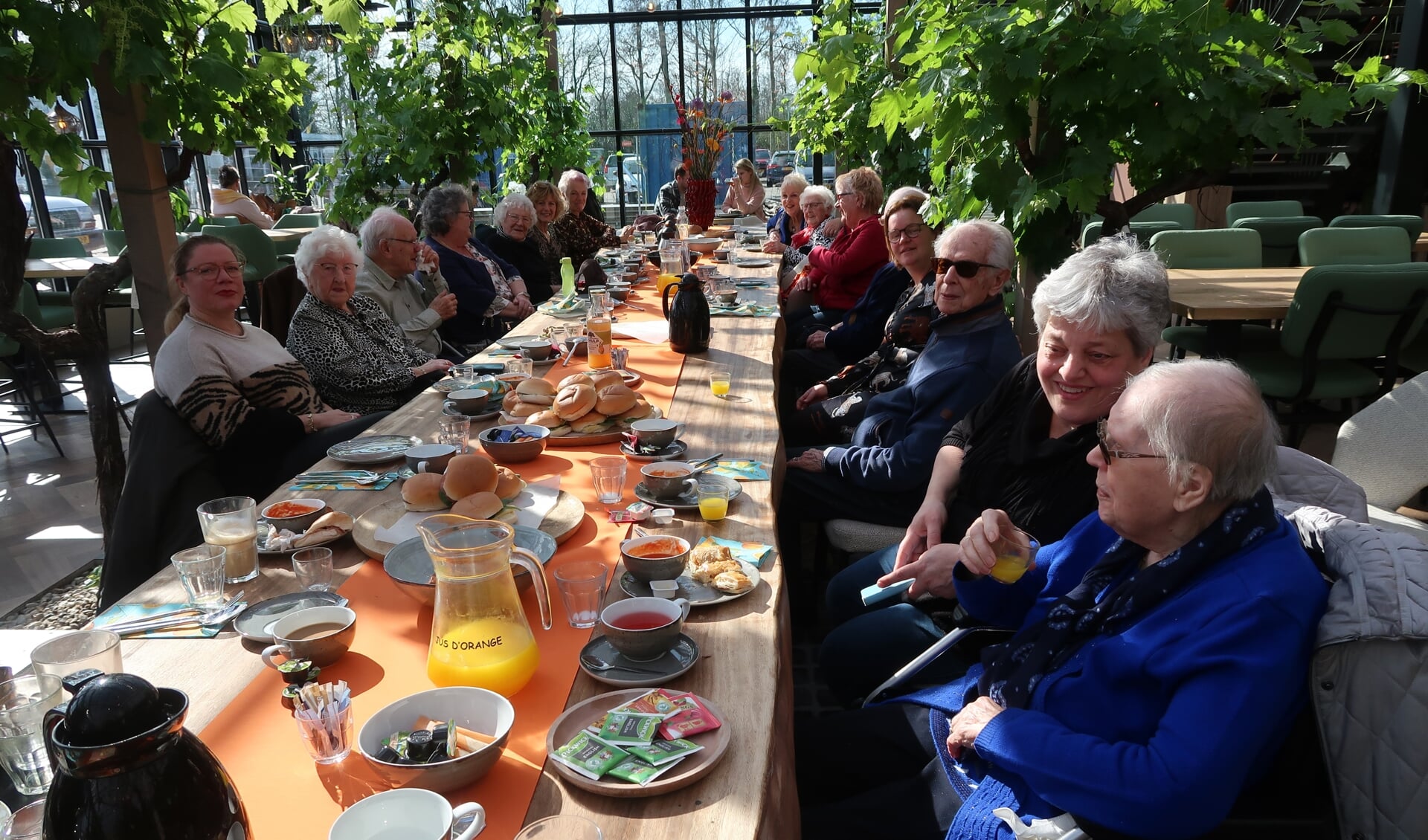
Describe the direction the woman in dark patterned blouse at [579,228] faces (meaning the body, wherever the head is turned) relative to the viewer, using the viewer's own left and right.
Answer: facing the viewer and to the right of the viewer

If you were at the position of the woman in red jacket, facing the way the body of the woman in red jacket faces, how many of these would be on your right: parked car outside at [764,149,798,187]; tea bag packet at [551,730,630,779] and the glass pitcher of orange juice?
1

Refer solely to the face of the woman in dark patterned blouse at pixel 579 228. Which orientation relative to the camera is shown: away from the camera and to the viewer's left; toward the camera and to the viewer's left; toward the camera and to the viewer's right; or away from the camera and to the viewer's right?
toward the camera and to the viewer's right

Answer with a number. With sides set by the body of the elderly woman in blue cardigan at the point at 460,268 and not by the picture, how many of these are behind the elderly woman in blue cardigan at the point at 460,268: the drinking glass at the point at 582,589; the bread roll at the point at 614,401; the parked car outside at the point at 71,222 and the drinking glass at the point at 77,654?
1

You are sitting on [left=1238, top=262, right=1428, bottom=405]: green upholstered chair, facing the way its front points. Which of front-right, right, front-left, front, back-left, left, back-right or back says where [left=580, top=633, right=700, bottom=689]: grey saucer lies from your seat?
back-left

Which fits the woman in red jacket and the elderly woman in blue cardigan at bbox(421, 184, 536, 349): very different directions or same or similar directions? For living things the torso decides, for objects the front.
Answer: very different directions

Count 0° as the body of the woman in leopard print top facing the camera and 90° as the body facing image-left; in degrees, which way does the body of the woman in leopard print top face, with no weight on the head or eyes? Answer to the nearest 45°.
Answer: approximately 315°

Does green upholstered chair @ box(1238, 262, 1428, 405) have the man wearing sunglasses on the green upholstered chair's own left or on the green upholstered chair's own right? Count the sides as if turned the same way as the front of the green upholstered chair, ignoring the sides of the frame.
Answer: on the green upholstered chair's own left

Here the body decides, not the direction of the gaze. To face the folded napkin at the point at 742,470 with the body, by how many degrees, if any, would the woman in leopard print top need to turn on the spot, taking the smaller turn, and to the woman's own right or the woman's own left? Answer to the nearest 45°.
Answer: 0° — they already face it

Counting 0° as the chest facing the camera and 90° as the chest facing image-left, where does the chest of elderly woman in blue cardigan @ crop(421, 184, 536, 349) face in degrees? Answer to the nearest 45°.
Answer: approximately 315°

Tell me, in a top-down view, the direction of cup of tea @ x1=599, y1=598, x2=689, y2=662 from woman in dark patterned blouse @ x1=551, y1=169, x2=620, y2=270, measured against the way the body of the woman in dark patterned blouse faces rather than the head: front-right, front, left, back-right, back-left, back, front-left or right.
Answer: front-right

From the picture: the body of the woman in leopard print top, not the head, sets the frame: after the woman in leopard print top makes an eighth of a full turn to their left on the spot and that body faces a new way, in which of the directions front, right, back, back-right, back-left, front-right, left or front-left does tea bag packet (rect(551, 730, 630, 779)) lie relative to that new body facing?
right

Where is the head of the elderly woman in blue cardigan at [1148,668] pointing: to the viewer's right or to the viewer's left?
to the viewer's left

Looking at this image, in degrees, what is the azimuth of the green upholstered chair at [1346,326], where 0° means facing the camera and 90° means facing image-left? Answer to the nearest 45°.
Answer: approximately 135°

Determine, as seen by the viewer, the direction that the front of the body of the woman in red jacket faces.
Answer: to the viewer's left

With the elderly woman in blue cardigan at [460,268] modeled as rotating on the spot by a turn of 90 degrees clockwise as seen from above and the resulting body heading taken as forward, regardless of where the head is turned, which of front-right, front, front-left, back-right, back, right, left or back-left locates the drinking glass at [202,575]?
front-left

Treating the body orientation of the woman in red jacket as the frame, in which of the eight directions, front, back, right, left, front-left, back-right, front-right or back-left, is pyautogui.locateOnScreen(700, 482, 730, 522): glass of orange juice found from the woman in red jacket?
left

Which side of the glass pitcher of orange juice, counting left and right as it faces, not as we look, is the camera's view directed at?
left
